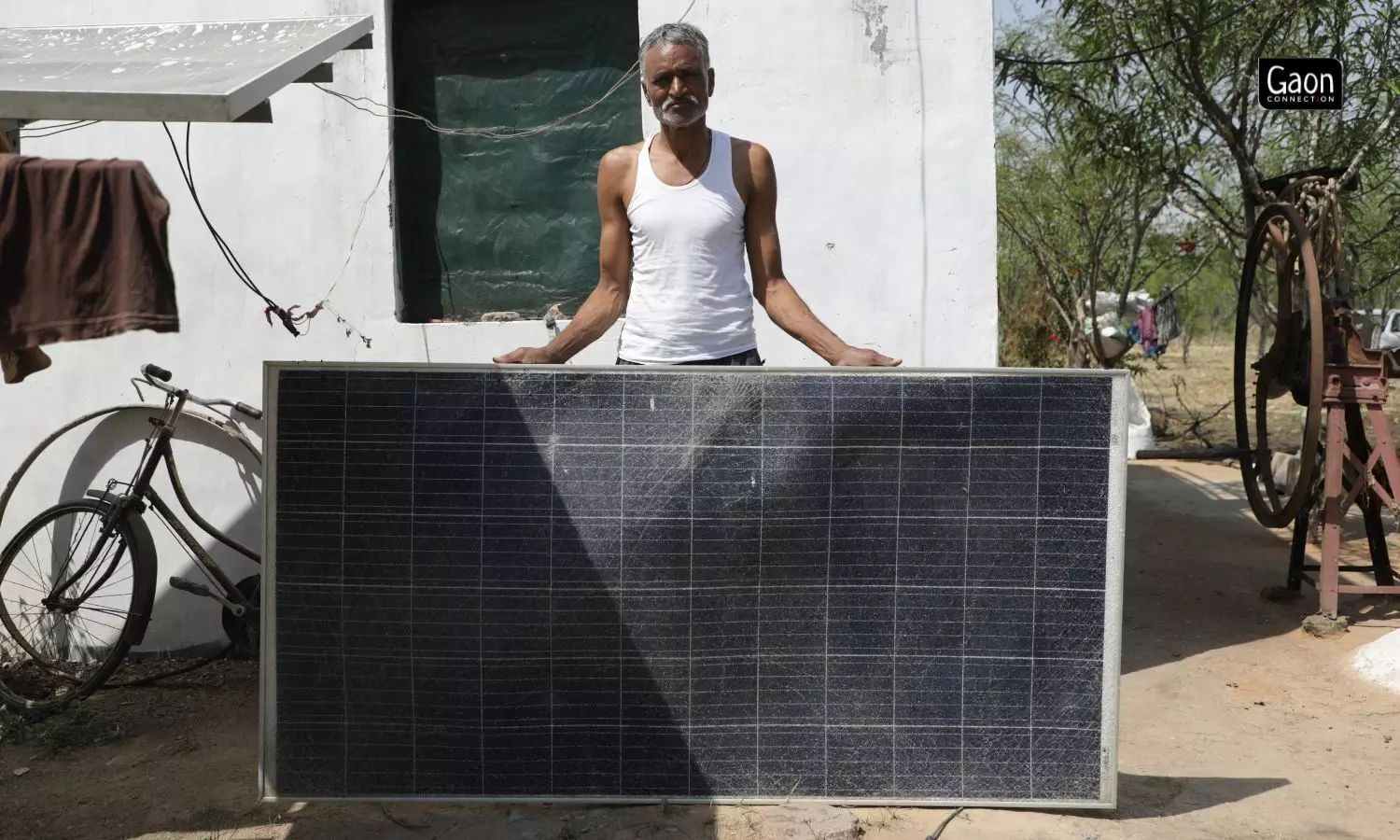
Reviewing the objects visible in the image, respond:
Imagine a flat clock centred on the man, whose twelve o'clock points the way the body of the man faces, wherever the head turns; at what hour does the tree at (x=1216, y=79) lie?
The tree is roughly at 7 o'clock from the man.

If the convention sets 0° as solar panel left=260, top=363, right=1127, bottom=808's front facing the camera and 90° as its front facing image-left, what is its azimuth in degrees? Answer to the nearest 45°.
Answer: approximately 0°

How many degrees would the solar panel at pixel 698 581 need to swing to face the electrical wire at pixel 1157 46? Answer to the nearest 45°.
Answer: approximately 135° to its left

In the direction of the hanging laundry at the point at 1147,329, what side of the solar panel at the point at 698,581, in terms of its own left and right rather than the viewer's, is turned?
back

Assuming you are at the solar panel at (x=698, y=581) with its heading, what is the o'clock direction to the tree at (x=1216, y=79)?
The tree is roughly at 7 o'clock from the solar panel.

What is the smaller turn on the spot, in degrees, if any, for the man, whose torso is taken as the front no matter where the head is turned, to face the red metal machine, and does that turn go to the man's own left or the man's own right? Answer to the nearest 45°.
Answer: approximately 135° to the man's own left

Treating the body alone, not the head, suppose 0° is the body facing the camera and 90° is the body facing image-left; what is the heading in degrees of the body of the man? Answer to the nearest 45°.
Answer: approximately 0°
